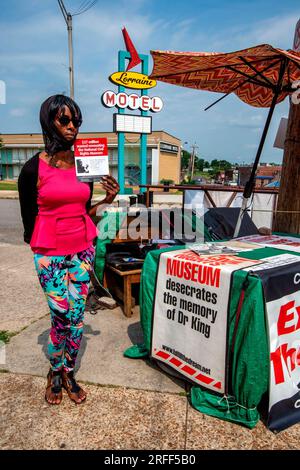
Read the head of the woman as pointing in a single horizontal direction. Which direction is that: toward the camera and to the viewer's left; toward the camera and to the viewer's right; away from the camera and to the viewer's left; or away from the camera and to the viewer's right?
toward the camera and to the viewer's right

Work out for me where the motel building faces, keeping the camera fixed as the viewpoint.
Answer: facing the viewer

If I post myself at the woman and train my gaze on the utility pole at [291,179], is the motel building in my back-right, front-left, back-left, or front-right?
front-left

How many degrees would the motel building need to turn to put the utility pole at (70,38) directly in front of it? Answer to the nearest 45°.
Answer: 0° — it already faces it

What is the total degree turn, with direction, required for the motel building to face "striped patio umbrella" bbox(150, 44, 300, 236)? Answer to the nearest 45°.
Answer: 0° — it already faces it

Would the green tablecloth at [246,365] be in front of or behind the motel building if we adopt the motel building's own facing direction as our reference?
in front

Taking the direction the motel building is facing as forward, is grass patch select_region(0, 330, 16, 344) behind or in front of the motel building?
in front

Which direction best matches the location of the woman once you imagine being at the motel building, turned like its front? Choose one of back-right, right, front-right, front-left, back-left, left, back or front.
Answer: front

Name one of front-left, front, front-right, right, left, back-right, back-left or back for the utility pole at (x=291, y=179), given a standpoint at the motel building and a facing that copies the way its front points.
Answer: front

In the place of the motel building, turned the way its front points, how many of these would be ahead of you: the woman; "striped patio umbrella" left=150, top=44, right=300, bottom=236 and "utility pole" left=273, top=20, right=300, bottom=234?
3
